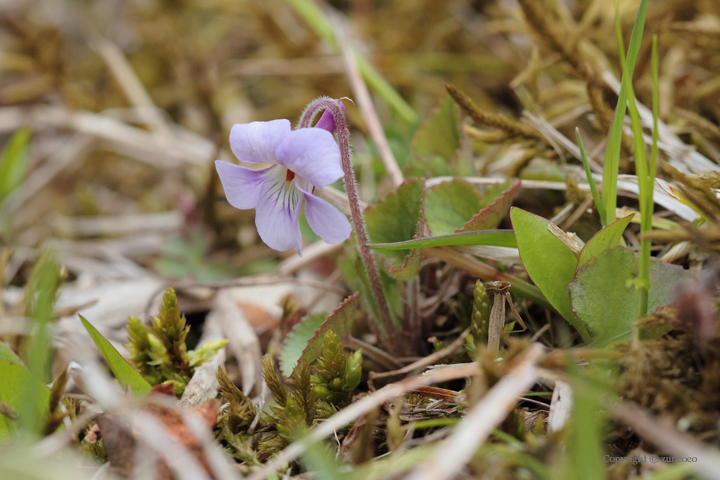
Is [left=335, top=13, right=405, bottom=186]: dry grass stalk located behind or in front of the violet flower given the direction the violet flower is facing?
behind

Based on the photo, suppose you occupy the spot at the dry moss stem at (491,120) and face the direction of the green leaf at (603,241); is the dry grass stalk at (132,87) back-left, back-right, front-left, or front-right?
back-right

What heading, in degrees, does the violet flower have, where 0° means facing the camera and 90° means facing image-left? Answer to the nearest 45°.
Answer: approximately 45°

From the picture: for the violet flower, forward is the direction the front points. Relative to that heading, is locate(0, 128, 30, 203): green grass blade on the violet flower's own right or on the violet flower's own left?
on the violet flower's own right

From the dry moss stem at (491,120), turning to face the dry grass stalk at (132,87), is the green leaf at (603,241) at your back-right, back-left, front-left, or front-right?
back-left
